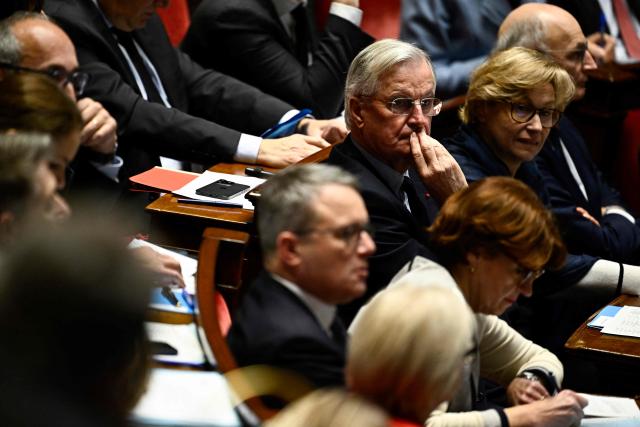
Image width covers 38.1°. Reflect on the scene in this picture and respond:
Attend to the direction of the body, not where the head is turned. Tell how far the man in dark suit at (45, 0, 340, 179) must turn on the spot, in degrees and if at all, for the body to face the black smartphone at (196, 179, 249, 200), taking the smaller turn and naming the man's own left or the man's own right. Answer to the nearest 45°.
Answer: approximately 45° to the man's own right

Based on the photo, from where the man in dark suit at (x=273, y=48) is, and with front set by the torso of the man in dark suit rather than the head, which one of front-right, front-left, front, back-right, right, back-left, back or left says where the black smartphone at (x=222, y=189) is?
front-right

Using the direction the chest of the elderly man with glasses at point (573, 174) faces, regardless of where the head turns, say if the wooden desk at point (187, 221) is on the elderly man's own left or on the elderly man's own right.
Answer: on the elderly man's own right

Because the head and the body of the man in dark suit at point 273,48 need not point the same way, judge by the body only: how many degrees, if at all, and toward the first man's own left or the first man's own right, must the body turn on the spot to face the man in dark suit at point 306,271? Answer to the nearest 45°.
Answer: approximately 45° to the first man's own right

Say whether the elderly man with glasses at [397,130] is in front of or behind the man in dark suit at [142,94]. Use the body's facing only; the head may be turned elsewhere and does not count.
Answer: in front

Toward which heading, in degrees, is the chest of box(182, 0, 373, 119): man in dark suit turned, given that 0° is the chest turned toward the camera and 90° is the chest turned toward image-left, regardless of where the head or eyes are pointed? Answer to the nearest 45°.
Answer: approximately 315°

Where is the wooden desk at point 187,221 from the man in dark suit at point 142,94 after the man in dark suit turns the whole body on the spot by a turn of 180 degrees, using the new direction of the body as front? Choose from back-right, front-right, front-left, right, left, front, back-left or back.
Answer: back-left
